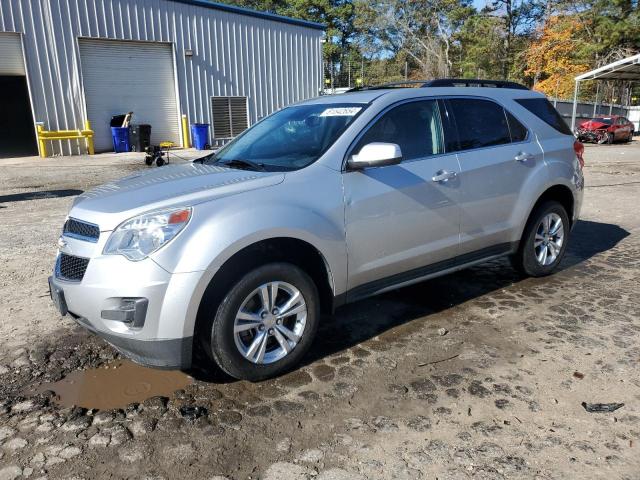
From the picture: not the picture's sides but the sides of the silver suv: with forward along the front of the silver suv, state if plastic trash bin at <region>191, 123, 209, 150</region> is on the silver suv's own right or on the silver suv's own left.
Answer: on the silver suv's own right

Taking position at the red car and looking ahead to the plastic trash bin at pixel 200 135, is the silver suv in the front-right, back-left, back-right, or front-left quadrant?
front-left

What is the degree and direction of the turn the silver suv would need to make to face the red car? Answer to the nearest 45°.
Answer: approximately 180°

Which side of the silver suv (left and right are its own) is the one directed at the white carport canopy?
back

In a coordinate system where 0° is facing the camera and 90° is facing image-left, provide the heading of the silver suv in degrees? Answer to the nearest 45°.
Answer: approximately 45°

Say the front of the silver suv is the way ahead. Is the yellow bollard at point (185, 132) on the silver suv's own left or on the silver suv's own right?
on the silver suv's own right

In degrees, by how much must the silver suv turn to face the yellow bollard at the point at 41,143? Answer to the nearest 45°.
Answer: approximately 90° to its right

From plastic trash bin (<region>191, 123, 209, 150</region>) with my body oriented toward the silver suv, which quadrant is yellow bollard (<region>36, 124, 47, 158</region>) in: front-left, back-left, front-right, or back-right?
front-right
